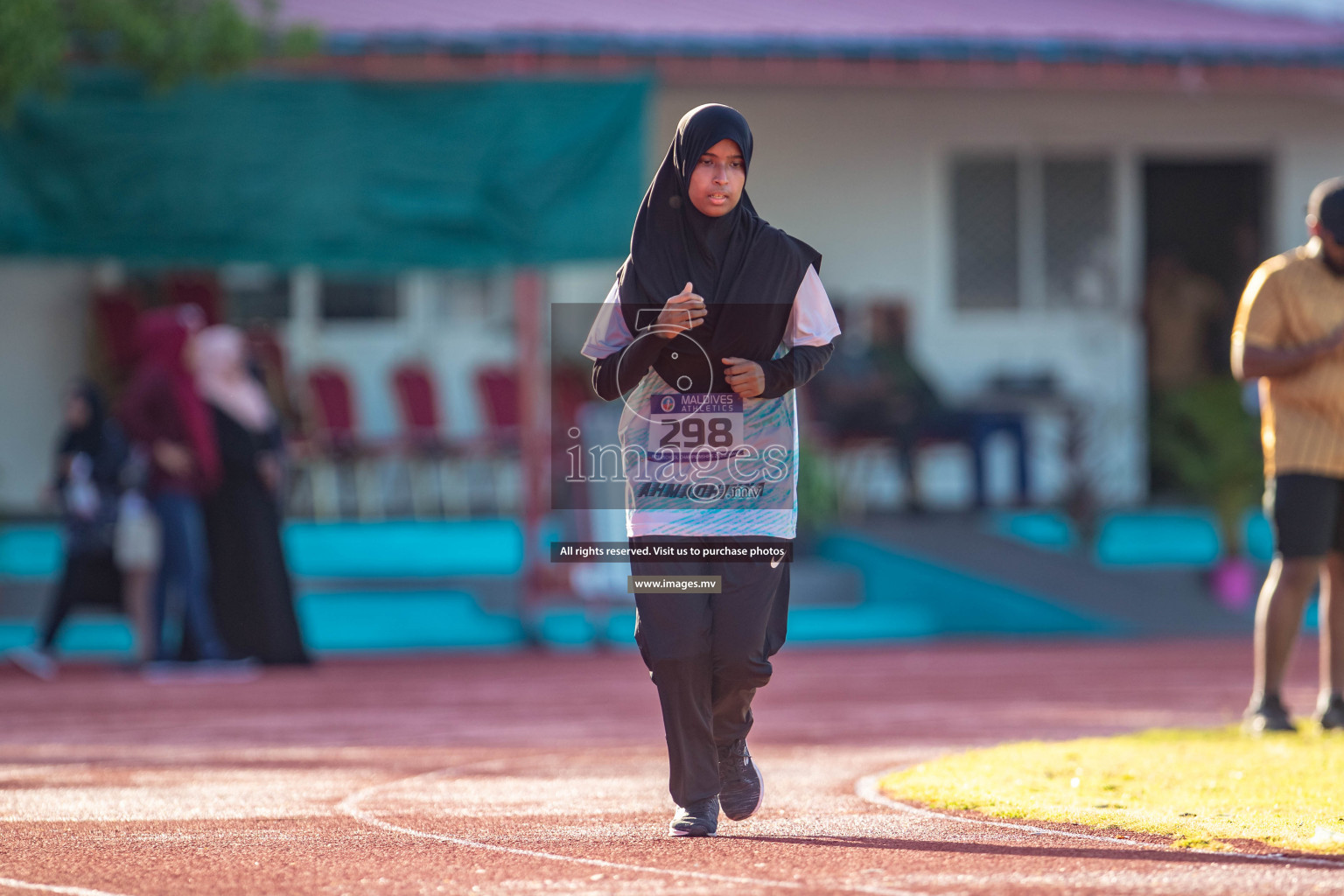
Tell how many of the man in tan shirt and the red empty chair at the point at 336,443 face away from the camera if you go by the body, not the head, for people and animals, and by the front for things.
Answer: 0

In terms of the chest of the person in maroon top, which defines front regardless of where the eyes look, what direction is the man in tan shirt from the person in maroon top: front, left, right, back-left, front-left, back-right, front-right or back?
front-right

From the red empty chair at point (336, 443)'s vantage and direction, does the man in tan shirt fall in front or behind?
in front
